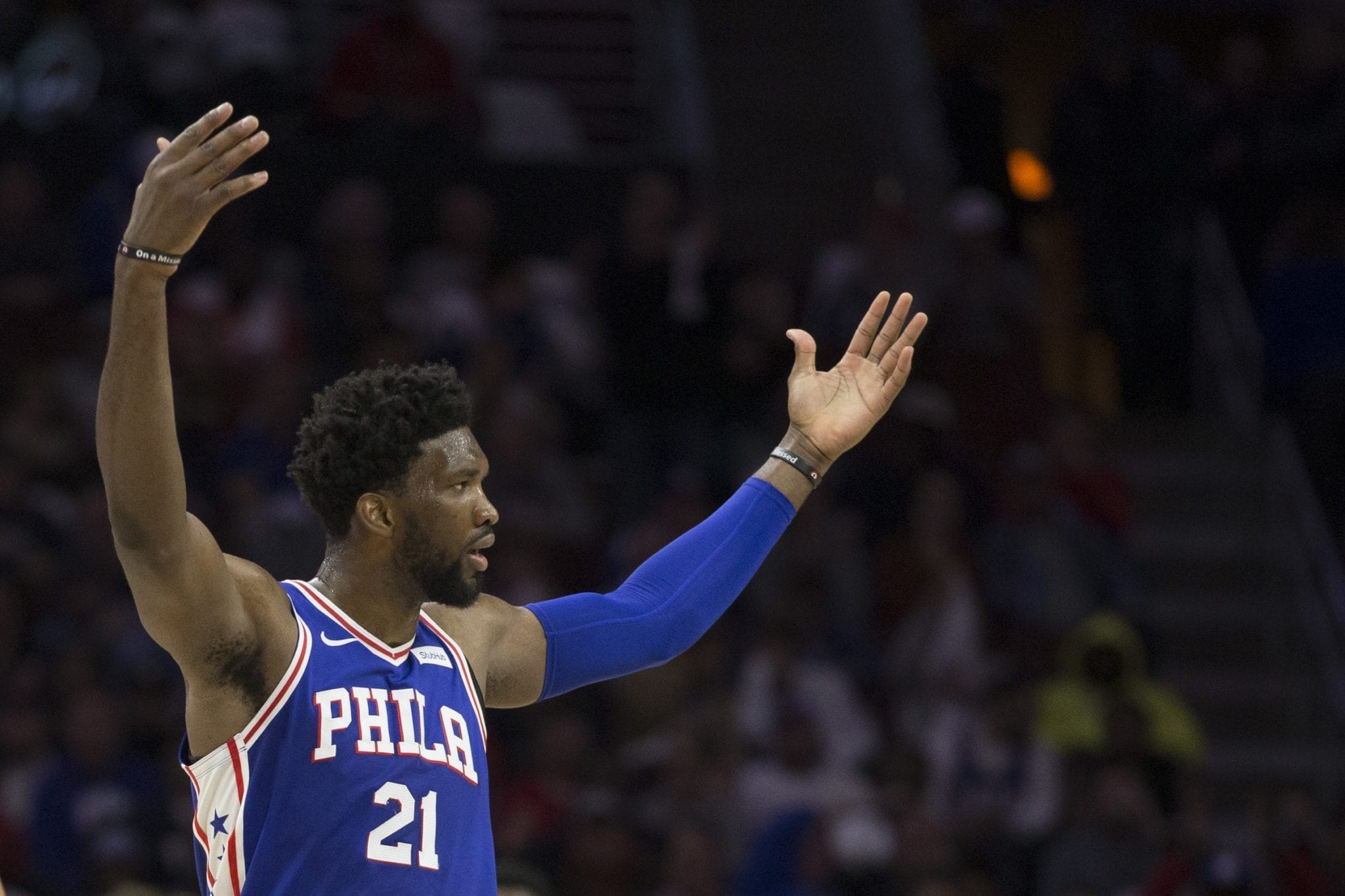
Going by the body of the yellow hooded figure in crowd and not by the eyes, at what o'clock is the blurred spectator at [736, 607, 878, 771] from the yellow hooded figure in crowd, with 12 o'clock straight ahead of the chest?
The blurred spectator is roughly at 2 o'clock from the yellow hooded figure in crowd.

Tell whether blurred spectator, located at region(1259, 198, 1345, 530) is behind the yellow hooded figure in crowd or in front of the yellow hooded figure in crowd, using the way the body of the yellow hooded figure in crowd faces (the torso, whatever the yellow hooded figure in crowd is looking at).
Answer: behind

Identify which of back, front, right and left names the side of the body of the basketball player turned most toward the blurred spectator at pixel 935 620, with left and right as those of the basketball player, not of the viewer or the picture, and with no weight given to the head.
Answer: left

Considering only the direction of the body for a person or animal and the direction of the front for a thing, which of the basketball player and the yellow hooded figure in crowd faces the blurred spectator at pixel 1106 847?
the yellow hooded figure in crowd

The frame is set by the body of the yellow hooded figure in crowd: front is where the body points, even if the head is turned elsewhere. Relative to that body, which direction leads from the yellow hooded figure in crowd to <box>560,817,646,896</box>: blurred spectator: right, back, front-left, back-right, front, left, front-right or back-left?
front-right

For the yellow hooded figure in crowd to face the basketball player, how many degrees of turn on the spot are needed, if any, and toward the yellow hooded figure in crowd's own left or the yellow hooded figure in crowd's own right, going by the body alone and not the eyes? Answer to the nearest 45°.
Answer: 0° — they already face them

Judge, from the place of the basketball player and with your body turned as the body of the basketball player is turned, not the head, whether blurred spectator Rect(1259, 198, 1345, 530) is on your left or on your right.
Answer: on your left

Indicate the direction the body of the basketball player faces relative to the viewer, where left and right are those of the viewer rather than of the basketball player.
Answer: facing the viewer and to the right of the viewer

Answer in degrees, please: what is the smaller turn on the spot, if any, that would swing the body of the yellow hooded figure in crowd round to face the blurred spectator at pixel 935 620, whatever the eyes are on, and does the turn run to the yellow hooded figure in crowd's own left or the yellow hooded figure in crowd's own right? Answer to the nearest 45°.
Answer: approximately 90° to the yellow hooded figure in crowd's own right

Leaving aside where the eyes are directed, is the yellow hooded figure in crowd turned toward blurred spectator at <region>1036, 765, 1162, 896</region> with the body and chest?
yes

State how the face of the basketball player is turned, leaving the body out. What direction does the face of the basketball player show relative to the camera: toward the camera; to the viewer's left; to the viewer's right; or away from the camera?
to the viewer's right

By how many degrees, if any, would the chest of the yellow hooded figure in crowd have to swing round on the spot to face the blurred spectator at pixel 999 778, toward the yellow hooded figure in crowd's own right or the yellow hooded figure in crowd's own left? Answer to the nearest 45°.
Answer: approximately 45° to the yellow hooded figure in crowd's own right

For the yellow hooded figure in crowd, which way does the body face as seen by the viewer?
toward the camera
